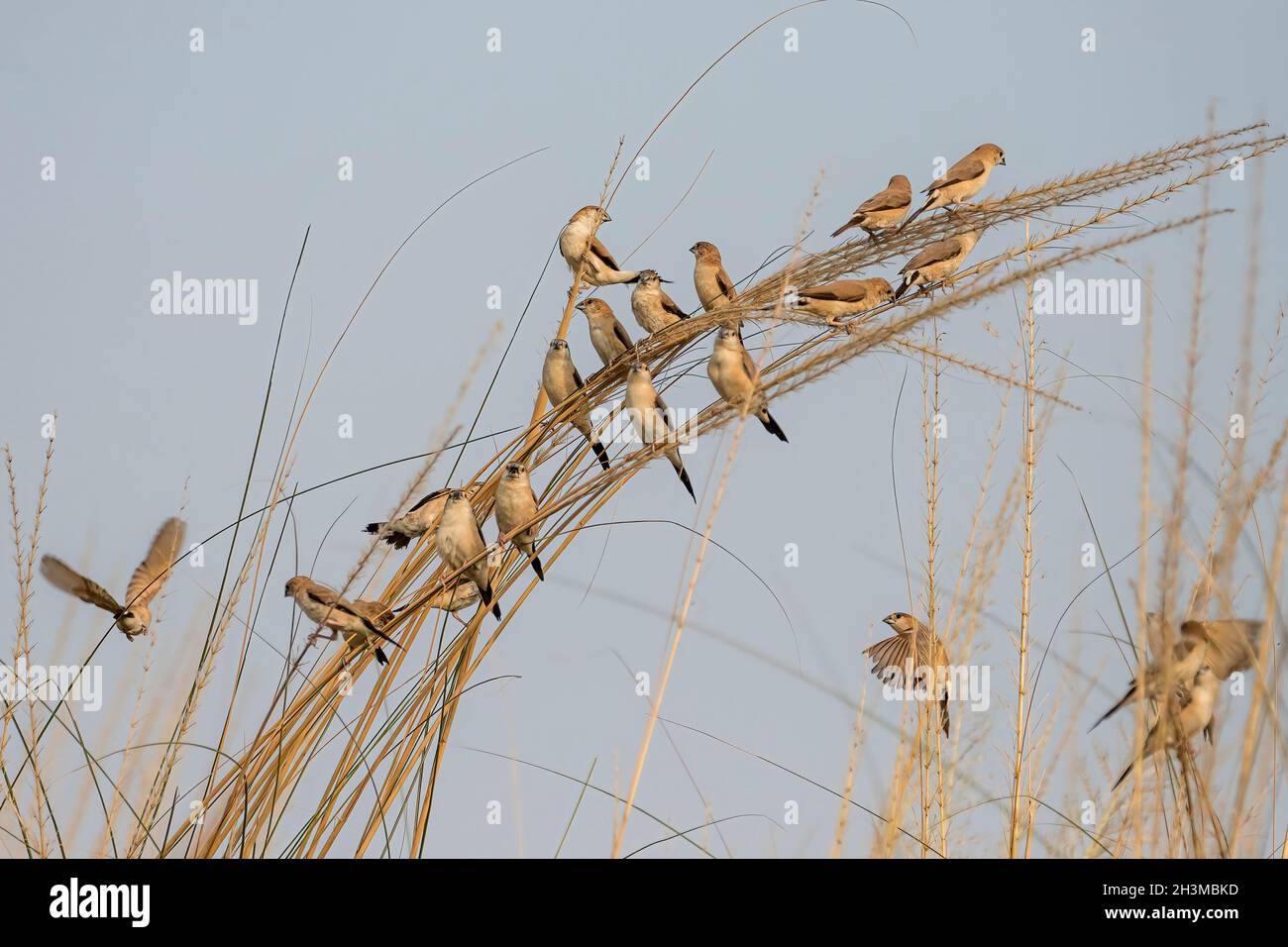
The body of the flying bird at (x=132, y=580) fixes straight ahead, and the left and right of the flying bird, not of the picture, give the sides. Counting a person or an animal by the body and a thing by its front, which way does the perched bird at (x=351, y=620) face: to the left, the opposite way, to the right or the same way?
to the right

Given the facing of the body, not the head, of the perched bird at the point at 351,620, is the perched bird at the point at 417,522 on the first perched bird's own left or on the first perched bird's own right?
on the first perched bird's own right

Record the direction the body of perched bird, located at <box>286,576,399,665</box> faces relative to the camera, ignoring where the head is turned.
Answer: to the viewer's left

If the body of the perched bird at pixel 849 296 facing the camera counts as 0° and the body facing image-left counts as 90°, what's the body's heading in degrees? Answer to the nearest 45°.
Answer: approximately 270°

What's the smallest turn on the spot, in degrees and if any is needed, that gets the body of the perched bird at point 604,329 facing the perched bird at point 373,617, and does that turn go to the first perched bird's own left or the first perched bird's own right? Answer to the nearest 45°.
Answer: approximately 45° to the first perched bird's own right

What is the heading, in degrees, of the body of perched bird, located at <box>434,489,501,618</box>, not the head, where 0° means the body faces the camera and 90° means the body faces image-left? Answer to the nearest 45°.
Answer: approximately 45°
